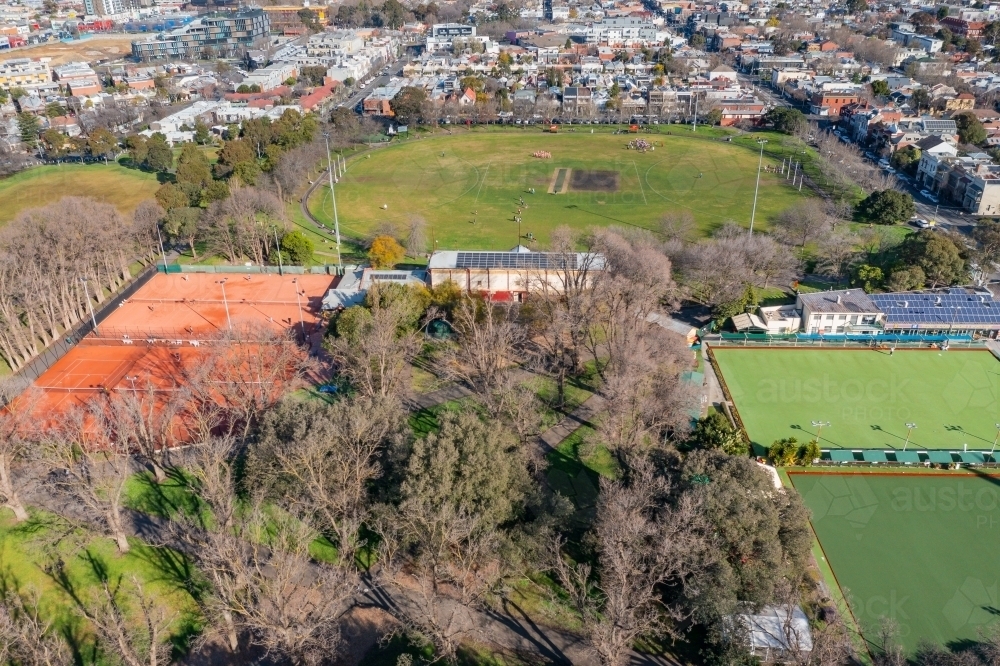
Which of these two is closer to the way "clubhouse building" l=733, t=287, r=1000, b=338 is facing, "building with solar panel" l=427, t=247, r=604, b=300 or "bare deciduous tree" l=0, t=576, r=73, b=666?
the bare deciduous tree

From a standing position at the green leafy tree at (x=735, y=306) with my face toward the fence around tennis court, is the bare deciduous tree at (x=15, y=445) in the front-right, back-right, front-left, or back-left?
front-left

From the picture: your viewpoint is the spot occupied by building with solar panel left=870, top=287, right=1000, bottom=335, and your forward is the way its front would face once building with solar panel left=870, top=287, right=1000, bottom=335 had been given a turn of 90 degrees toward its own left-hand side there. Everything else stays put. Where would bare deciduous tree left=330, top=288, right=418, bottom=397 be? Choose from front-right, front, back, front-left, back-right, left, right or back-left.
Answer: back-right

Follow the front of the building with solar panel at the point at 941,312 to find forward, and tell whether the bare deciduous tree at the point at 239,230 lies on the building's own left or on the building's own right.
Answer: on the building's own right

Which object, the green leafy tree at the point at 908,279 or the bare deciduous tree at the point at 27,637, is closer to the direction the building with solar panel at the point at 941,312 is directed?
the bare deciduous tree

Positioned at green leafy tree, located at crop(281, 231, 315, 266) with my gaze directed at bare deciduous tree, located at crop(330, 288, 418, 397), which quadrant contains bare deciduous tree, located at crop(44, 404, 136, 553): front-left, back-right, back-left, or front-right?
front-right

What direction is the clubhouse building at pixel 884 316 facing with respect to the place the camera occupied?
facing the viewer

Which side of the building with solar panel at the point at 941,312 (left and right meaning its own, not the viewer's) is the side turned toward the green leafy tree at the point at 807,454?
front

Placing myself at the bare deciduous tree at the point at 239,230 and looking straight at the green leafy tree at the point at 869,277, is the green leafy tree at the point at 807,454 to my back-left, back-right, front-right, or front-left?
front-right

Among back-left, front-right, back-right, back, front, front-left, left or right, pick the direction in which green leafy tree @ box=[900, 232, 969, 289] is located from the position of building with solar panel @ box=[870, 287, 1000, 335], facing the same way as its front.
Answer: back

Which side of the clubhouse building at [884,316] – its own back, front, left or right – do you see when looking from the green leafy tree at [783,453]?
front
